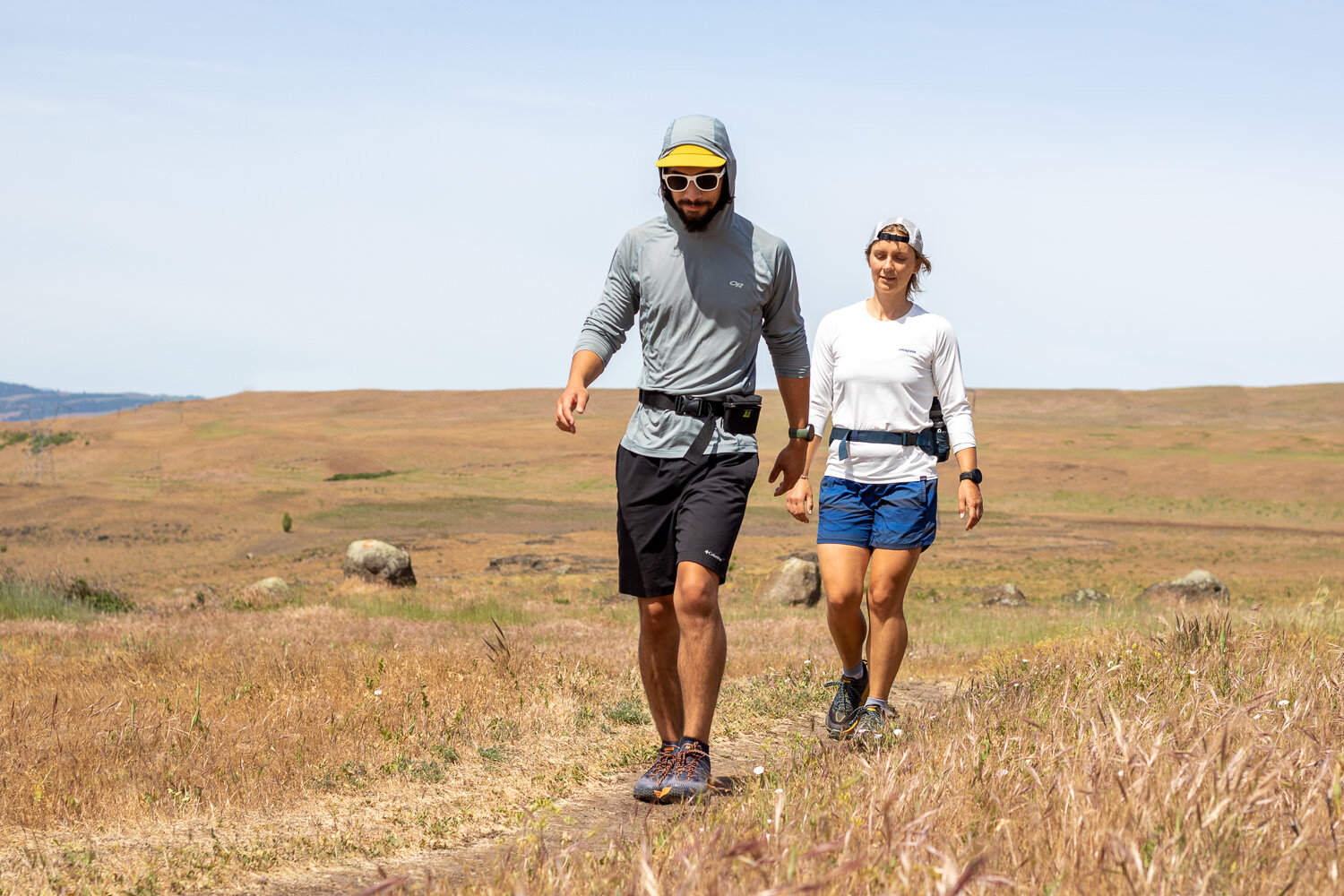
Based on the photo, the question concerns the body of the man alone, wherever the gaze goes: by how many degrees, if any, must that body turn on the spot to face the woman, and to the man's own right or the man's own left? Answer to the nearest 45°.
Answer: approximately 135° to the man's own left

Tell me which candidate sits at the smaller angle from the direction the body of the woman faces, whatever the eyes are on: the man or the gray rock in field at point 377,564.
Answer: the man

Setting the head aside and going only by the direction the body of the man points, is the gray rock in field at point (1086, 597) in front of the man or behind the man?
behind

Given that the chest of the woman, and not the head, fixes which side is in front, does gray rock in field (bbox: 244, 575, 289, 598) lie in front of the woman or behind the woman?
behind

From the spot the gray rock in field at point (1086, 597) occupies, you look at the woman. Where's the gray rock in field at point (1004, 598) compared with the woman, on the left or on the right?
right

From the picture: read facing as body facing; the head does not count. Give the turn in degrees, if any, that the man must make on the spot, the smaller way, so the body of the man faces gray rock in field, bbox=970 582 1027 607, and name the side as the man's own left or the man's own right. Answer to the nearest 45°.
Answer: approximately 180°

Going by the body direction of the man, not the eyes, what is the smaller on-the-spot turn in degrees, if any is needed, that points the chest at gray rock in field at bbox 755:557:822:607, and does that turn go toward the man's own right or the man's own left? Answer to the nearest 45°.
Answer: approximately 180°

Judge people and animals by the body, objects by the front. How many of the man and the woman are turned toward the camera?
2

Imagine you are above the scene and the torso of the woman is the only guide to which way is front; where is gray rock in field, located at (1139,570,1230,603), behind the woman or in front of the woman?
behind

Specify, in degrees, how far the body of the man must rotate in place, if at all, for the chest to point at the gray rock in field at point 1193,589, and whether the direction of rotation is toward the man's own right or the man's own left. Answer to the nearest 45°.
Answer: approximately 135° to the man's own left
